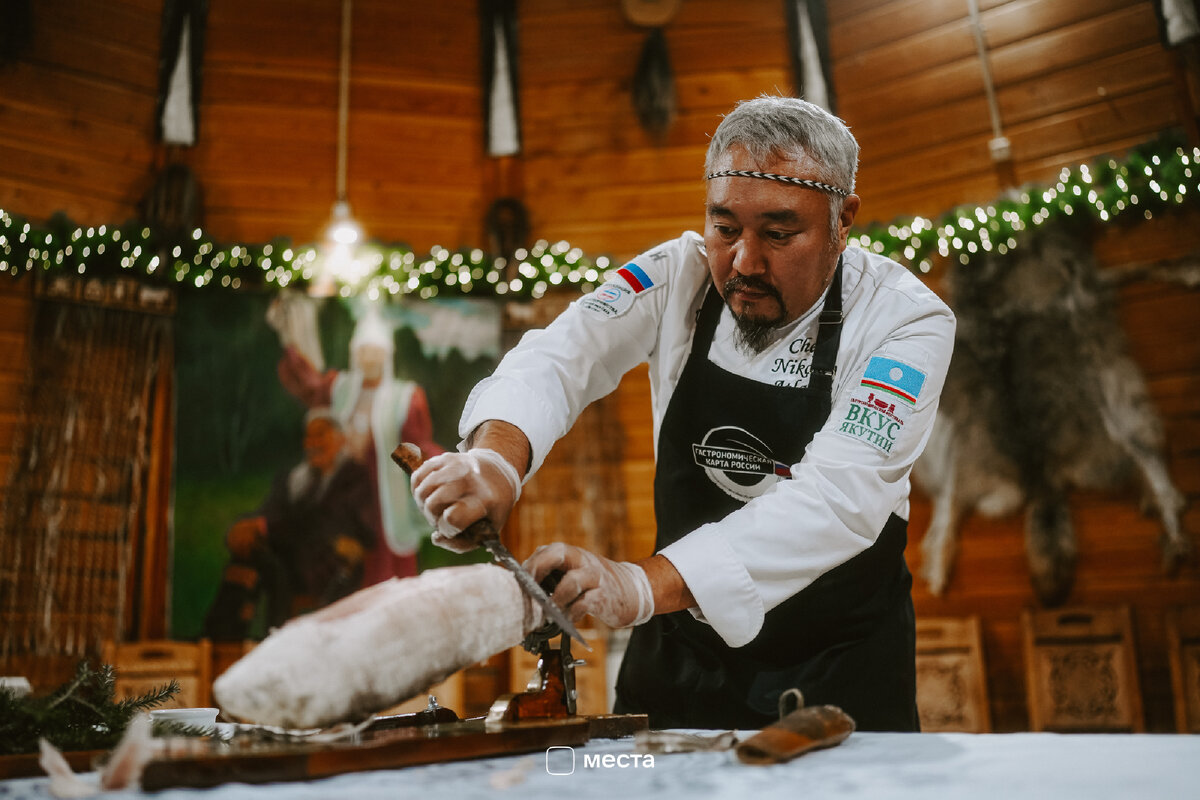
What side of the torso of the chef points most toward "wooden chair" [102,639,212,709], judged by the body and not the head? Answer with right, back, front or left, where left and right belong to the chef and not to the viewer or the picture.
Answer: right

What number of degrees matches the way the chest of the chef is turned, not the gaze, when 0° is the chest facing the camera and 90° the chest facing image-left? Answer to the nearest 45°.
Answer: approximately 45°

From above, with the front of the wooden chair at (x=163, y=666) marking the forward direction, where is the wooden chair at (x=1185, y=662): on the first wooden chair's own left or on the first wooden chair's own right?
on the first wooden chair's own left

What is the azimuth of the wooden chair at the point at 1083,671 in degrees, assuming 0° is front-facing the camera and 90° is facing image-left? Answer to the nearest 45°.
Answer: approximately 0°

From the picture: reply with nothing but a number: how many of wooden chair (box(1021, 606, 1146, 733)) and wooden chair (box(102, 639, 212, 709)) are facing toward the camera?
2
